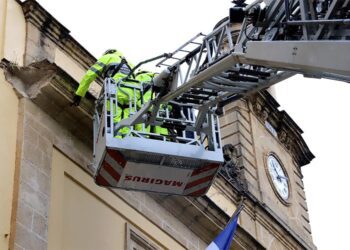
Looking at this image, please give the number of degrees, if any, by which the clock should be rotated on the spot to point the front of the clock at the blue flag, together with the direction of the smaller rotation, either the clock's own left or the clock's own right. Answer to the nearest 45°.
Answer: approximately 45° to the clock's own right

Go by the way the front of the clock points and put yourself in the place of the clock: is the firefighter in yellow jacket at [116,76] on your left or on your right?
on your right

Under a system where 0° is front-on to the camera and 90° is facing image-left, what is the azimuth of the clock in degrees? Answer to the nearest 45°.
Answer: approximately 315°

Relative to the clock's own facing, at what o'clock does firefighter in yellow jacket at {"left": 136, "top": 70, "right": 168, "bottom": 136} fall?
The firefighter in yellow jacket is roughly at 2 o'clock from the clock.
